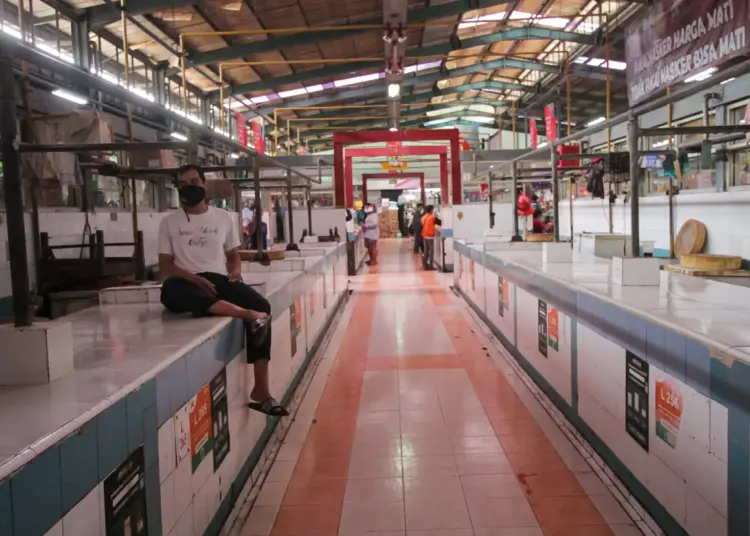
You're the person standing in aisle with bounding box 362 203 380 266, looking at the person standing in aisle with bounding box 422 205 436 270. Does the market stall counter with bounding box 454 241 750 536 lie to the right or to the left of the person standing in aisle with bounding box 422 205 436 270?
right

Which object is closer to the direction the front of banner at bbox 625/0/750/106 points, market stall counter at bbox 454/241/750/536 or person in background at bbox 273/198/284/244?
the market stall counter

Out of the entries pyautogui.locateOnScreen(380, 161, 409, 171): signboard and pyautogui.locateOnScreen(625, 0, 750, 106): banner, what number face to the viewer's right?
0

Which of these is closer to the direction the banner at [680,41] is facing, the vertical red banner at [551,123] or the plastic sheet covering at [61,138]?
the plastic sheet covering

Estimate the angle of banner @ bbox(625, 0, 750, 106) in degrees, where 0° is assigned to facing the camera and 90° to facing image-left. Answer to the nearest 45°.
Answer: approximately 45°

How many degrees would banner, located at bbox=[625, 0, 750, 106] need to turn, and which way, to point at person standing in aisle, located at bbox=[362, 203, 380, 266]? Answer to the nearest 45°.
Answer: approximately 90° to its right

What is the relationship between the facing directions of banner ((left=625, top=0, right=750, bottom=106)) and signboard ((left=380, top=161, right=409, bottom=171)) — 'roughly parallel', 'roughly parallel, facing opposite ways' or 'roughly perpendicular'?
roughly perpendicular

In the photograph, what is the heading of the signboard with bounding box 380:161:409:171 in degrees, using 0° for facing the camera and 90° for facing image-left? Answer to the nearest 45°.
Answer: approximately 0°

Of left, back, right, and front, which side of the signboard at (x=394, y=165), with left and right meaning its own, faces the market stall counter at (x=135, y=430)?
front

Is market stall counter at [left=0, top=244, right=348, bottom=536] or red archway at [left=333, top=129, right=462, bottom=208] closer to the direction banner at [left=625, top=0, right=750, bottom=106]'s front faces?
the market stall counter

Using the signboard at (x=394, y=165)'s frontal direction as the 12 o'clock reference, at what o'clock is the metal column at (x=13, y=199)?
The metal column is roughly at 12 o'clock from the signboard.

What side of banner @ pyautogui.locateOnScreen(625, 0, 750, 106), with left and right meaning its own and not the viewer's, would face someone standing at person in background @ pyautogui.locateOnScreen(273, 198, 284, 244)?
right

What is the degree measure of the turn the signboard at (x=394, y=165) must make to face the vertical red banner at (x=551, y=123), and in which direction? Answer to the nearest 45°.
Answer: approximately 45° to its left
